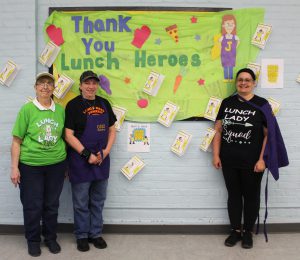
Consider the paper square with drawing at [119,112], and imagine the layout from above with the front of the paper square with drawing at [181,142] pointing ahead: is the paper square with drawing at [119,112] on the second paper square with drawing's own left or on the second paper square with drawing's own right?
on the second paper square with drawing's own right

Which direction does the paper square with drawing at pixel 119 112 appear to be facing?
toward the camera

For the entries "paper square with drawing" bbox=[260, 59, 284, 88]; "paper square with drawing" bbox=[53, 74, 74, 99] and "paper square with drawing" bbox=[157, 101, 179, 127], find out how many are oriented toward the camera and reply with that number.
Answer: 3

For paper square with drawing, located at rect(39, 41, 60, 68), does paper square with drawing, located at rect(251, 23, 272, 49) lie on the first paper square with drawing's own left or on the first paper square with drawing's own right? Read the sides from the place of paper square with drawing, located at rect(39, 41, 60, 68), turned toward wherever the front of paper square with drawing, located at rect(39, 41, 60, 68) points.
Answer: on the first paper square with drawing's own left

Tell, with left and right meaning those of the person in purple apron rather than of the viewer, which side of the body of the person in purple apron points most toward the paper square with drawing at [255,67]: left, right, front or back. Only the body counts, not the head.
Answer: left

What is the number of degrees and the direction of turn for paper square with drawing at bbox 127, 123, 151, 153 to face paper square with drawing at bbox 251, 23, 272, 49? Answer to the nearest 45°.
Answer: approximately 90° to its left

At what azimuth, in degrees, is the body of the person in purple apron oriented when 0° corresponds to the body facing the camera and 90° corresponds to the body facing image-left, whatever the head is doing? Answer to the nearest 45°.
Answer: approximately 0°

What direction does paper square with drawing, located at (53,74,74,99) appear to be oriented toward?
toward the camera

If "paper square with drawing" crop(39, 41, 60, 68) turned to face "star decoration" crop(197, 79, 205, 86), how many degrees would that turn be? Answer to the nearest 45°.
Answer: approximately 90° to its left

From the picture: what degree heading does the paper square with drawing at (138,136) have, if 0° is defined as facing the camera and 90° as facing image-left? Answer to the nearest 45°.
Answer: approximately 0°

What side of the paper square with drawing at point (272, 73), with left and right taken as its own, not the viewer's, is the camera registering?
front
